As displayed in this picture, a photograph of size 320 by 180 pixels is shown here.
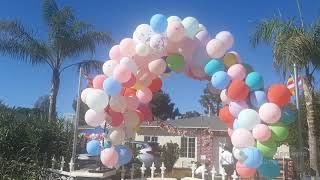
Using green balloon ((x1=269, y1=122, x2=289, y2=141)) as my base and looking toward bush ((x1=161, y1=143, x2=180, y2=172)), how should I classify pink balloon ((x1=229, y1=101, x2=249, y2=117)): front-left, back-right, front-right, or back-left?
front-left

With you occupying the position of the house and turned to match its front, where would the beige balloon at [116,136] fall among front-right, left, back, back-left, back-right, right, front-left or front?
front

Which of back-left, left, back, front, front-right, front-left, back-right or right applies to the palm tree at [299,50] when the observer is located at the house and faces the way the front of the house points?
front

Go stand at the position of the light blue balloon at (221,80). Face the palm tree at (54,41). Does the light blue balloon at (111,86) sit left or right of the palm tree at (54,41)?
left

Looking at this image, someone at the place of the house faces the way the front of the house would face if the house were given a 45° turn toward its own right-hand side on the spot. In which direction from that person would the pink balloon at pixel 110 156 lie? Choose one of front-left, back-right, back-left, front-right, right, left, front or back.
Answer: front-left

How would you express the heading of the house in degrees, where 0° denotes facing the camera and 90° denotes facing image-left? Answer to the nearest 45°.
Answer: approximately 0°

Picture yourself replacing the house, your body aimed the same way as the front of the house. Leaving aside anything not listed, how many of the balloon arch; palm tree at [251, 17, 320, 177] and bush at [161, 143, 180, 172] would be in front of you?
3

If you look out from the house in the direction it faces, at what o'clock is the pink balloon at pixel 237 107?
The pink balloon is roughly at 12 o'clock from the house.

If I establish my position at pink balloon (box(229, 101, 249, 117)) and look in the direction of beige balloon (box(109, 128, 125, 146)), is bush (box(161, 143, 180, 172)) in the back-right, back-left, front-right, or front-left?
front-right

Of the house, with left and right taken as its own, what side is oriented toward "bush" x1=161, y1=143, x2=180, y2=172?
front

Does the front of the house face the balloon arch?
yes

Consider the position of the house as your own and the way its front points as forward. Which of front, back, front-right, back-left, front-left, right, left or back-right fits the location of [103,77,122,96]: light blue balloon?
front

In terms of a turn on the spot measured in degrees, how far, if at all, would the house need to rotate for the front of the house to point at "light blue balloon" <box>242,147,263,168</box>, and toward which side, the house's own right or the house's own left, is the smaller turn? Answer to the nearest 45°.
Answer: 0° — it already faces it

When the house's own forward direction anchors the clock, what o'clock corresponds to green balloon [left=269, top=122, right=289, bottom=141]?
The green balloon is roughly at 12 o'clock from the house.

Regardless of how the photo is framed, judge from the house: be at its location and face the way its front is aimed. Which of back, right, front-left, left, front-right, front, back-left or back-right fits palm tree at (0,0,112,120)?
front-right

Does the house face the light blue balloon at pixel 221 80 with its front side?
yes

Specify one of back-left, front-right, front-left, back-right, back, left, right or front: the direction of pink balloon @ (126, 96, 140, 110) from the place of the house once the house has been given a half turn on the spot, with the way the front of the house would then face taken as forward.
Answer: back
